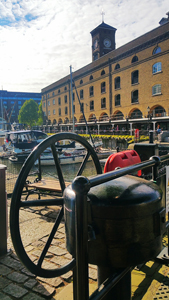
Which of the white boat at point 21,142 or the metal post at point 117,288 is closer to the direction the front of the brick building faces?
the white boat

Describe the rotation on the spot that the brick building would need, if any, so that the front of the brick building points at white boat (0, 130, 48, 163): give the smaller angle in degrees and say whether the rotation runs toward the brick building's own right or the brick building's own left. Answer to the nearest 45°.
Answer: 0° — it already faces it

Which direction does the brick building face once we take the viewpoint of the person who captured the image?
facing the viewer and to the left of the viewer

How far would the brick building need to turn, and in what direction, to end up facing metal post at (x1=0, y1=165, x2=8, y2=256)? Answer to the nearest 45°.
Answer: approximately 45° to its left

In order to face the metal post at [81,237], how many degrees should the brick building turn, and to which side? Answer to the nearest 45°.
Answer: approximately 45° to its left
